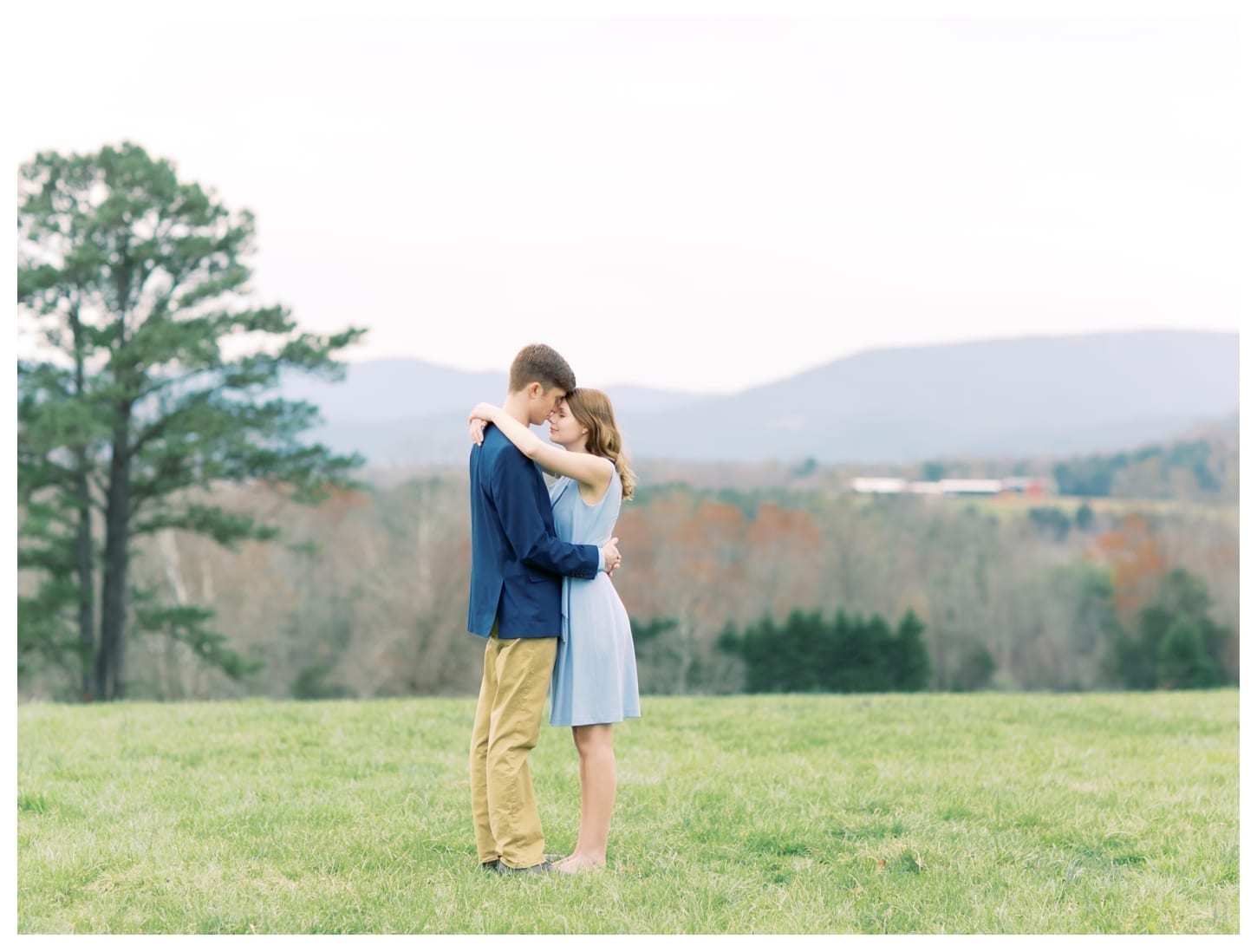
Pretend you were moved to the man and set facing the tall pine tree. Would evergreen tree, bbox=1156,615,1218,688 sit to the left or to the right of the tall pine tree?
right

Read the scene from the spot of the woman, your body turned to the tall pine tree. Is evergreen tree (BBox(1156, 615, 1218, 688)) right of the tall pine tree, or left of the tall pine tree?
right

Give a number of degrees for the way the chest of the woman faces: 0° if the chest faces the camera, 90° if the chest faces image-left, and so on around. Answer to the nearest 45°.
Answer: approximately 90°

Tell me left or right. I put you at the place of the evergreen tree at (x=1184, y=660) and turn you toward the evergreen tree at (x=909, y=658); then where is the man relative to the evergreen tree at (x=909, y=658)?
left

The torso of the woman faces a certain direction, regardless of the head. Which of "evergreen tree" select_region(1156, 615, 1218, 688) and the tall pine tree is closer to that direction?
the tall pine tree

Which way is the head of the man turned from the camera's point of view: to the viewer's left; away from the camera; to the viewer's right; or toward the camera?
to the viewer's right

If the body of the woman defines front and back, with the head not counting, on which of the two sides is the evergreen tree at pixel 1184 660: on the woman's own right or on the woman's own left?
on the woman's own right

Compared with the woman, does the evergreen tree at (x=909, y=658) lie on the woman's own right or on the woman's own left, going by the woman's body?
on the woman's own right

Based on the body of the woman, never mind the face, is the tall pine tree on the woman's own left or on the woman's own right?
on the woman's own right
